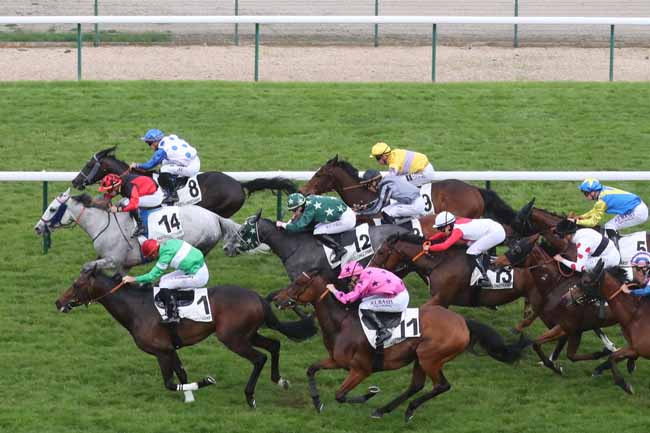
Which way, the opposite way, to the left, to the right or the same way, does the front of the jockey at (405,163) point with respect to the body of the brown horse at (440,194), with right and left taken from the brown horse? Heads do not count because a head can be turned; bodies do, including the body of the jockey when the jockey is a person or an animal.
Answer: the same way

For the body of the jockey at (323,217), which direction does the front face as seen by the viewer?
to the viewer's left

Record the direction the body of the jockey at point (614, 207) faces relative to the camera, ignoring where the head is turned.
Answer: to the viewer's left

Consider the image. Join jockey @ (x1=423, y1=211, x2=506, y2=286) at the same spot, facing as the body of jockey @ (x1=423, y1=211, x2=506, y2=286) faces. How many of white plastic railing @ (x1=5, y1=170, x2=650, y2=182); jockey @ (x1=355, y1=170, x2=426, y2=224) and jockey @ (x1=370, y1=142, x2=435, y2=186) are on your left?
0

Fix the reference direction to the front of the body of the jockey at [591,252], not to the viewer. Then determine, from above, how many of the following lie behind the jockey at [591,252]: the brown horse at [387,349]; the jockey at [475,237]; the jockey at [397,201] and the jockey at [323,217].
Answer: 0

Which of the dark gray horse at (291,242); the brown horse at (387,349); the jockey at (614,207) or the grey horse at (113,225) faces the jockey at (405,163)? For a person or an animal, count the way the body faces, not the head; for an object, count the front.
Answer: the jockey at (614,207)

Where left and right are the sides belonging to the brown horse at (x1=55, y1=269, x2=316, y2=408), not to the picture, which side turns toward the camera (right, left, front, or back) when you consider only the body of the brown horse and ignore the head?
left

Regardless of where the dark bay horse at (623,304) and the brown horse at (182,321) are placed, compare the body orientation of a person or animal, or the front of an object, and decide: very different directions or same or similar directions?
same or similar directions

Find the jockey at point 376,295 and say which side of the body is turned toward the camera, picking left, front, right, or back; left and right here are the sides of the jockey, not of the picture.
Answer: left

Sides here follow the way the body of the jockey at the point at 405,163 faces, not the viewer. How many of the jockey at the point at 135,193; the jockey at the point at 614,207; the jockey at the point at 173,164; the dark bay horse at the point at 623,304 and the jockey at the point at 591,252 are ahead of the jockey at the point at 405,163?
2

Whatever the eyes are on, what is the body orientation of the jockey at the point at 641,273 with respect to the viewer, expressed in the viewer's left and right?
facing to the left of the viewer

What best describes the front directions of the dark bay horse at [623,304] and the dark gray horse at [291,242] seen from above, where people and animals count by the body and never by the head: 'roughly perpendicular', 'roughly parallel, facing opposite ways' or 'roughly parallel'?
roughly parallel

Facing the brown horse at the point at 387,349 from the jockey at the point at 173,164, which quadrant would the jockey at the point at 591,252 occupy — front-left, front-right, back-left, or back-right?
front-left

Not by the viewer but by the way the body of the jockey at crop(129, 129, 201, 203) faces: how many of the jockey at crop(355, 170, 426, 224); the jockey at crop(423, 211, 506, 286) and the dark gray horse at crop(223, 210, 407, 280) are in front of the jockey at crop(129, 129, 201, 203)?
0

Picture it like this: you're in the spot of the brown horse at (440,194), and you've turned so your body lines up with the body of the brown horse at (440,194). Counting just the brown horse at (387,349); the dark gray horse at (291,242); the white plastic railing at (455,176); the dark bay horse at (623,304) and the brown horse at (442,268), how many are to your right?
1

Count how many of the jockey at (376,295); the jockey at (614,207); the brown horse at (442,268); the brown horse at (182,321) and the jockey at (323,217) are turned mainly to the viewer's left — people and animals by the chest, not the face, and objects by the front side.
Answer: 5

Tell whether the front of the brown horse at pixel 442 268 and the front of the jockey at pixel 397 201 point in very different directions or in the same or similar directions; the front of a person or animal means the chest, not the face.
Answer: same or similar directions

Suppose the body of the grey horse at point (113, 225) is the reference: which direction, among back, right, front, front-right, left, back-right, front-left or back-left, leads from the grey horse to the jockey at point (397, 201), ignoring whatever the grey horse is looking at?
back

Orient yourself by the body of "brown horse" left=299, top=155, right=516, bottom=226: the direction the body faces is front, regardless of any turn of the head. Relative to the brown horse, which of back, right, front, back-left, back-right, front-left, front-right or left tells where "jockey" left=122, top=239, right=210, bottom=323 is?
front-left

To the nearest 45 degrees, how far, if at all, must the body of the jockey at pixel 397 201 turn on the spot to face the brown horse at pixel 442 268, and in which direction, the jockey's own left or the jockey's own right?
approximately 90° to the jockey's own left

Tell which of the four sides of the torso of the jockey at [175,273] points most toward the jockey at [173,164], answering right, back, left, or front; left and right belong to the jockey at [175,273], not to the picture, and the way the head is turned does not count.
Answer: right

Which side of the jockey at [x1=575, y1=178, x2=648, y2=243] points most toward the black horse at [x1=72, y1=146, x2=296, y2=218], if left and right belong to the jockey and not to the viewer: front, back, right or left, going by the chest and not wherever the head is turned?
front

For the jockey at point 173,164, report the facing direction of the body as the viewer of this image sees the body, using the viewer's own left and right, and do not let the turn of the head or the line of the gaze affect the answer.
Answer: facing to the left of the viewer
